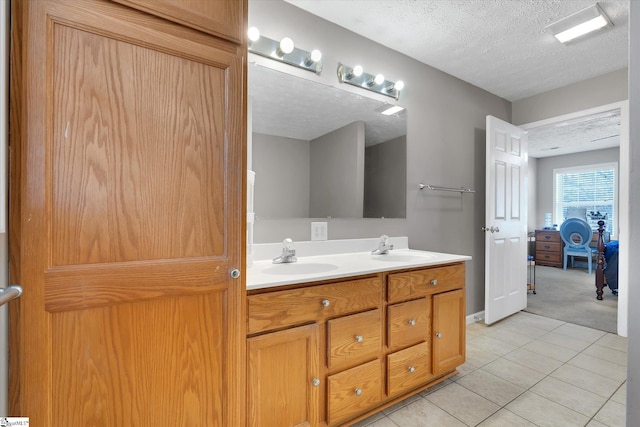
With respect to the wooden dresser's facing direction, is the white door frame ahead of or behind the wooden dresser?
ahead

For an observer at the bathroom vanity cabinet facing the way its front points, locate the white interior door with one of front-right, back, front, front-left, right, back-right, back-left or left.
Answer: left

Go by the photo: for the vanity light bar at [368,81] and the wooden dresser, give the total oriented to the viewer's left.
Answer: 0

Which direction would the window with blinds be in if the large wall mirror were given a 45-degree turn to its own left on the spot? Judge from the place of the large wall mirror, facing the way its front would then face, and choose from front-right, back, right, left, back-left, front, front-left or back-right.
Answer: front-left

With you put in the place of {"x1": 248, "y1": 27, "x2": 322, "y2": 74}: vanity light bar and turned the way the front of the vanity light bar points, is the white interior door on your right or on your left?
on your left

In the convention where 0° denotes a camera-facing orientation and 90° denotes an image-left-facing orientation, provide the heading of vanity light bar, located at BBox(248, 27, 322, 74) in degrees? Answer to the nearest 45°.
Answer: approximately 315°

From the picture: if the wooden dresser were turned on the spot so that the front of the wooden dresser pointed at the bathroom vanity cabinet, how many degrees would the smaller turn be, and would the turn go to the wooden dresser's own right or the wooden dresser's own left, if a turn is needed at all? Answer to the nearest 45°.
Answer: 0° — it already faces it

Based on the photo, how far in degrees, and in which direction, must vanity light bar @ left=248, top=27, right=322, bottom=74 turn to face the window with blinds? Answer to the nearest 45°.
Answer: approximately 90° to its left
